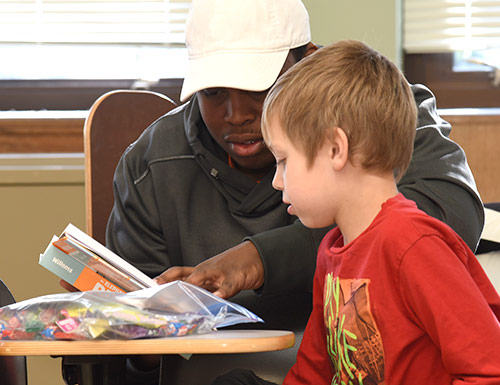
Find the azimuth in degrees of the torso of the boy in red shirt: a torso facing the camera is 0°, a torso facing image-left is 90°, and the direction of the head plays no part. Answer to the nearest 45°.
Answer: approximately 45°

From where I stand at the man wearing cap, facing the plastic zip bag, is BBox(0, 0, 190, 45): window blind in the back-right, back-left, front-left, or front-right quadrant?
back-right

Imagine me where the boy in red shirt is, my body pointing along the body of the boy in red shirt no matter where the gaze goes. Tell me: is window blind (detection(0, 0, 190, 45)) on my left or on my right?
on my right

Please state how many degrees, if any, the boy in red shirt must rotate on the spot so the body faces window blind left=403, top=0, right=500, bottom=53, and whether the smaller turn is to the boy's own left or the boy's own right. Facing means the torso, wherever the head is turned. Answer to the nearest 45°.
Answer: approximately 135° to the boy's own right

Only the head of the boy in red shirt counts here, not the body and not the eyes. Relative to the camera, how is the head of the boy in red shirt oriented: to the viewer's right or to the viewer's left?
to the viewer's left
